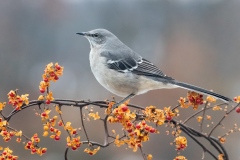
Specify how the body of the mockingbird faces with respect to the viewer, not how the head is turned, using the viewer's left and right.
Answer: facing to the left of the viewer
